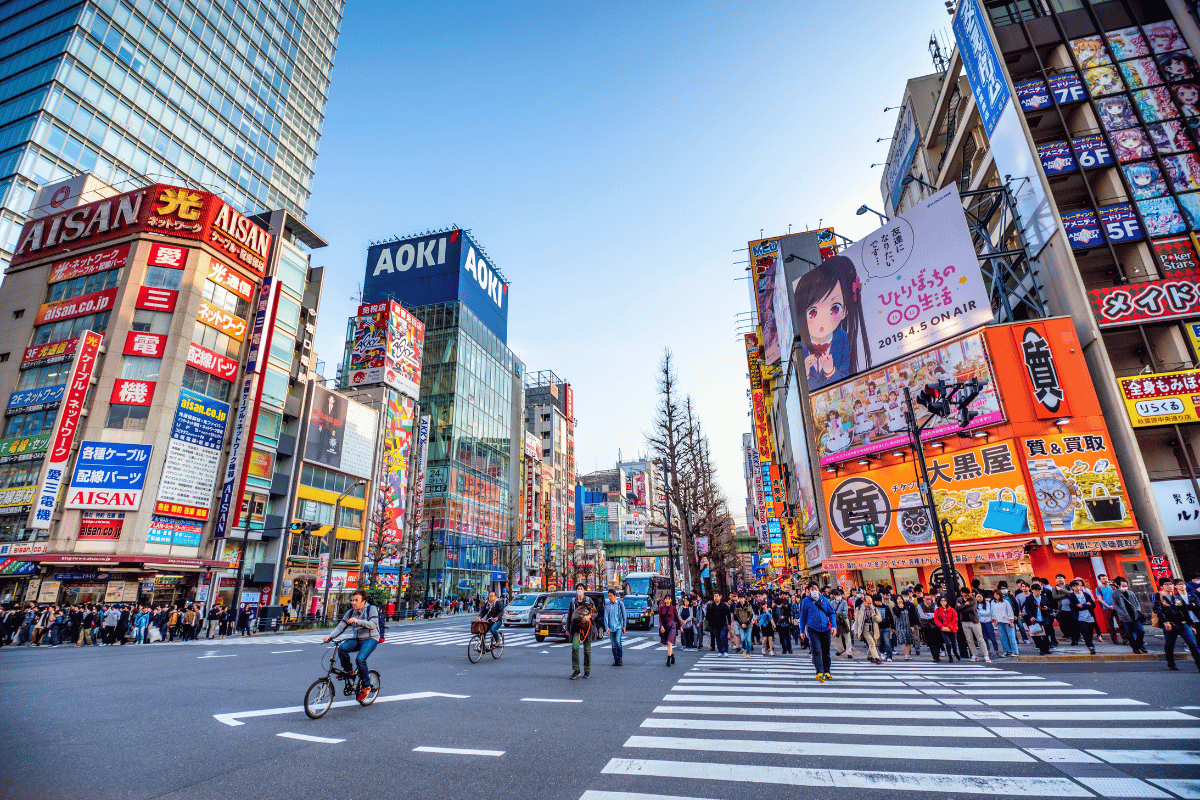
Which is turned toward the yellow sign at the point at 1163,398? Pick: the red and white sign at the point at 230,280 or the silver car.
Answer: the red and white sign

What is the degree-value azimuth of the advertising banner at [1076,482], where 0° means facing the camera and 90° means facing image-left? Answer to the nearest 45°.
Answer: approximately 0°

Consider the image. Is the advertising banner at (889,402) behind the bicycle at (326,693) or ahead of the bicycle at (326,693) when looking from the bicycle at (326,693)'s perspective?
behind

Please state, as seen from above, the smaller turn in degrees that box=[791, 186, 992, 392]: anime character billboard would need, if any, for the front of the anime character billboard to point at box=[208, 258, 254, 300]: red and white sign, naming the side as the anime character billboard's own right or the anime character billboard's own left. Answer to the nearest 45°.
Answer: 0° — it already faces it

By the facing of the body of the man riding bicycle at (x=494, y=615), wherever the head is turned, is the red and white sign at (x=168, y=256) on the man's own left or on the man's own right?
on the man's own right

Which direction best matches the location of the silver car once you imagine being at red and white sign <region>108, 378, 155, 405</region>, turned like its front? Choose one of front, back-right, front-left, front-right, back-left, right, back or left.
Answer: front-left

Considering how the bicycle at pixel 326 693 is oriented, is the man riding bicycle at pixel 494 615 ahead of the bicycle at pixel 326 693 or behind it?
behind

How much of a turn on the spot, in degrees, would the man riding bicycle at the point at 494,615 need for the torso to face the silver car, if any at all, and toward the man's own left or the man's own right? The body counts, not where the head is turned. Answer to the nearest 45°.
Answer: approximately 135° to the man's own right

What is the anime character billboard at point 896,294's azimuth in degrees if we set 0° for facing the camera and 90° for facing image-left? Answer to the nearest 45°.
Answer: approximately 45°
